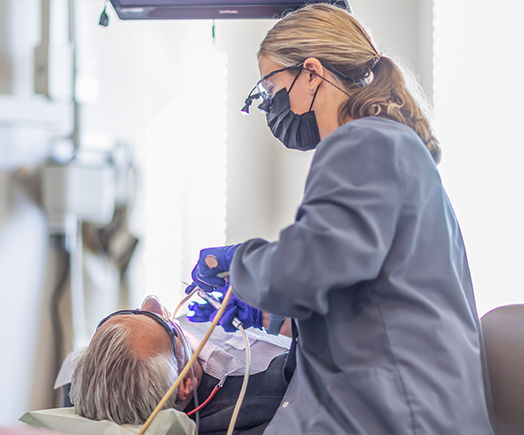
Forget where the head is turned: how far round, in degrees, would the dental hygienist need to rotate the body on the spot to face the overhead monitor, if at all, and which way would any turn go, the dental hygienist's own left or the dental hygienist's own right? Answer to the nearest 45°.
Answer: approximately 45° to the dental hygienist's own right

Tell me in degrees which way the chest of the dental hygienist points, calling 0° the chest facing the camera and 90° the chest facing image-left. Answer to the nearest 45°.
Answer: approximately 90°

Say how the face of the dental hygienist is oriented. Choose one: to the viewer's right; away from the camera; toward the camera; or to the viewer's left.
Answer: to the viewer's left
